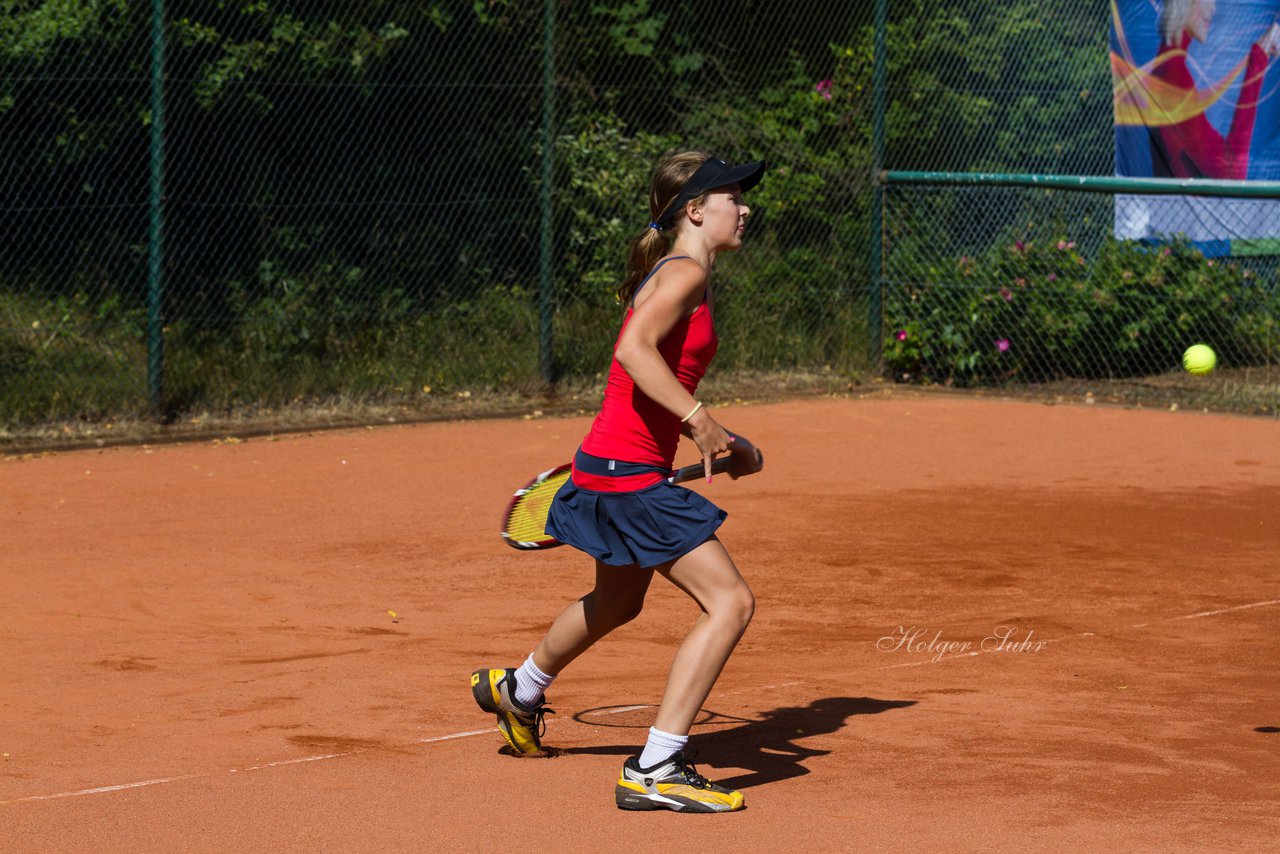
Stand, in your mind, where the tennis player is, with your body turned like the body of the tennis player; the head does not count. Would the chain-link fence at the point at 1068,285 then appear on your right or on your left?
on your left

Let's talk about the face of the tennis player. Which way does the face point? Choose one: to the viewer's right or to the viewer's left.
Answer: to the viewer's right

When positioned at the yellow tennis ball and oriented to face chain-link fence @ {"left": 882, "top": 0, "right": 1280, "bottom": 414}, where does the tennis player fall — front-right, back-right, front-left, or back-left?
back-left

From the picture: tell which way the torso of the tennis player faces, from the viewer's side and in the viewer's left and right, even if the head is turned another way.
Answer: facing to the right of the viewer

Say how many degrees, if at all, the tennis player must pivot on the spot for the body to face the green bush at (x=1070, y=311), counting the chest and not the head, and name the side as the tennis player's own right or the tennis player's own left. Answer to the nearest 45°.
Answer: approximately 90° to the tennis player's own left

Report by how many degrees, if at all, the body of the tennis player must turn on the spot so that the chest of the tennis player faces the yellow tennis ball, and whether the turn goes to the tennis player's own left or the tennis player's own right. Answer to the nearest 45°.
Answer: approximately 45° to the tennis player's own left
